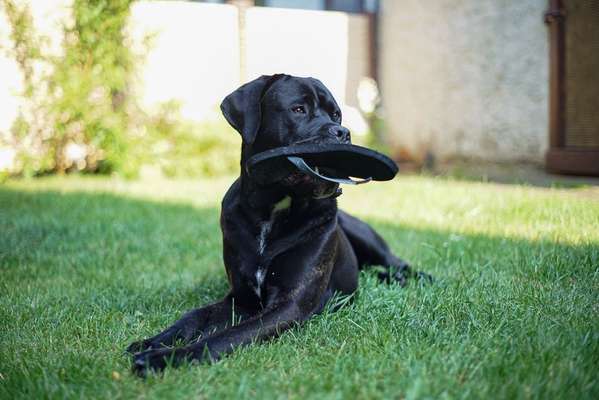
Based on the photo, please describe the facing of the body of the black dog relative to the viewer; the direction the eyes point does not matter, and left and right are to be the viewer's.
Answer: facing the viewer and to the left of the viewer
